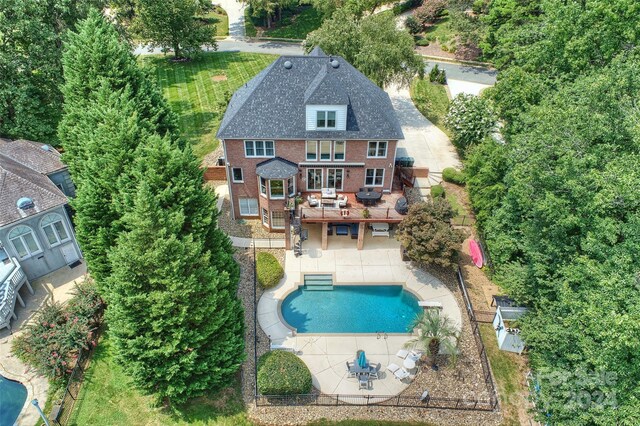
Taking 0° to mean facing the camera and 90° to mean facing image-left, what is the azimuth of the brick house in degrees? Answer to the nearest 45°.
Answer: approximately 180°

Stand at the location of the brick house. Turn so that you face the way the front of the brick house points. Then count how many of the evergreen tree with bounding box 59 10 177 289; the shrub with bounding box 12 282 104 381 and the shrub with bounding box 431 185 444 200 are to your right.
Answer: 1

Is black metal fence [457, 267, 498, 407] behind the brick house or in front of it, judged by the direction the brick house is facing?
behind

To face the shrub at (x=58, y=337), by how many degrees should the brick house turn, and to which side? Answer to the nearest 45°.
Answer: approximately 135° to its left

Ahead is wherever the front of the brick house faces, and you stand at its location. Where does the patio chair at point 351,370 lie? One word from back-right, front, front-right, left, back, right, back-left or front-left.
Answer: back

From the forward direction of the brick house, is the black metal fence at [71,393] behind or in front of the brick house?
behind

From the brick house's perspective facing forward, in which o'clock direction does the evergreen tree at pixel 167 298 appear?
The evergreen tree is roughly at 7 o'clock from the brick house.

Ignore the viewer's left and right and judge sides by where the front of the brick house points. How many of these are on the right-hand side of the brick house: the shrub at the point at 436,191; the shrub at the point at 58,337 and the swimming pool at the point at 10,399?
1

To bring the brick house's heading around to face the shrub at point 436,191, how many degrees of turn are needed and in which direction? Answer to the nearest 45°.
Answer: approximately 90° to its right

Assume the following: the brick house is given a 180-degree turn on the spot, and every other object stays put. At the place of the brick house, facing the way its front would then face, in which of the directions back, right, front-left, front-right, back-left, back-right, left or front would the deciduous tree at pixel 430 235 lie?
front-left

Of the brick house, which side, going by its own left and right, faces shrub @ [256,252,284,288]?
back

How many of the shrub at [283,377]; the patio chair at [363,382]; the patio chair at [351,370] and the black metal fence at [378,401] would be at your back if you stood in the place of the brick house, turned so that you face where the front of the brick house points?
4

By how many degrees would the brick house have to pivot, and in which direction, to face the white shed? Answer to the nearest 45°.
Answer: approximately 135° to its right
